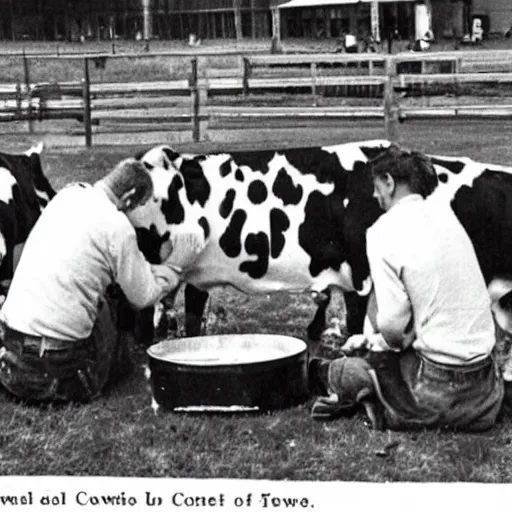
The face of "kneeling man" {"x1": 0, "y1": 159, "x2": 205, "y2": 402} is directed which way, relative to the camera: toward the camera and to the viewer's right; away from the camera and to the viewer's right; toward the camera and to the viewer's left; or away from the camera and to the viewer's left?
away from the camera and to the viewer's right

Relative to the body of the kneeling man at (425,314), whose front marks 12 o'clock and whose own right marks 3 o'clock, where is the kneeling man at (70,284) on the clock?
the kneeling man at (70,284) is roughly at 11 o'clock from the kneeling man at (425,314).

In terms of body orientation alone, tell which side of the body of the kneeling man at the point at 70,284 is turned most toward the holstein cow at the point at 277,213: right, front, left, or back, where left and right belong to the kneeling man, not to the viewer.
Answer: front

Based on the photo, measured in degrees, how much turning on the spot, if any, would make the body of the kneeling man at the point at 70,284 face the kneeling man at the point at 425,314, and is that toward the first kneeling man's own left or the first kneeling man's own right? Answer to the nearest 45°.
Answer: approximately 90° to the first kneeling man's own right

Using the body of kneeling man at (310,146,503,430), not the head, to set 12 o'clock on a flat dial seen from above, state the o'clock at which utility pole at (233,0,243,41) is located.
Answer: The utility pole is roughly at 1 o'clock from the kneeling man.

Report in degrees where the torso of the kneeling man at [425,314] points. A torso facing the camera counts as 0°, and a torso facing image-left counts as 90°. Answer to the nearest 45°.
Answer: approximately 135°

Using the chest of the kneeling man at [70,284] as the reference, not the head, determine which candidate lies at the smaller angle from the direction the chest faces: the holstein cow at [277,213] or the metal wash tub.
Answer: the holstein cow

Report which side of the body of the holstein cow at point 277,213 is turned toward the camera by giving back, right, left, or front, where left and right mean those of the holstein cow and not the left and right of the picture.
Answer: left
